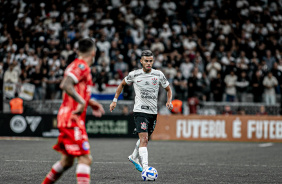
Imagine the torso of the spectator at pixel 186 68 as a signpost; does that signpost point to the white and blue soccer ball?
yes

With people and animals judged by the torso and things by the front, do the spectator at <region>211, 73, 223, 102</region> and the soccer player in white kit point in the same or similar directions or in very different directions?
same or similar directions

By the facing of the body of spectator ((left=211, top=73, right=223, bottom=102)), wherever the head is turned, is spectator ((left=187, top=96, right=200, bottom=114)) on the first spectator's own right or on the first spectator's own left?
on the first spectator's own right

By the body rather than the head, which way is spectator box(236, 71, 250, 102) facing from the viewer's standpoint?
toward the camera

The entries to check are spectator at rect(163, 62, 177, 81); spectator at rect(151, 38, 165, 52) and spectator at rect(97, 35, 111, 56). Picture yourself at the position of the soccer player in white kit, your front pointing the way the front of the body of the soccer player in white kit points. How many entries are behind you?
3

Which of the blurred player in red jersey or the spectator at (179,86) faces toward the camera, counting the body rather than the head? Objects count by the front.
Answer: the spectator

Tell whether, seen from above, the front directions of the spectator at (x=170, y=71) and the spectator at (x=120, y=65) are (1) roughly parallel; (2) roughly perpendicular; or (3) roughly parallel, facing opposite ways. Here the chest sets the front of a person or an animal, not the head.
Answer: roughly parallel

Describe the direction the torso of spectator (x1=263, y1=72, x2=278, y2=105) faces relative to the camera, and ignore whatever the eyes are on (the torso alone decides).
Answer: toward the camera

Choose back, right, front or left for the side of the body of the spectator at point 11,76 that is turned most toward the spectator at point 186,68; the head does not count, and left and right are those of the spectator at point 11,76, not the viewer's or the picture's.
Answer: left

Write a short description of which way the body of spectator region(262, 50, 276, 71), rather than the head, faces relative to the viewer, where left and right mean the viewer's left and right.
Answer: facing the viewer

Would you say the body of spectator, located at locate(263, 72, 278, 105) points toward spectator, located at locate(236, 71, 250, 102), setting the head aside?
no

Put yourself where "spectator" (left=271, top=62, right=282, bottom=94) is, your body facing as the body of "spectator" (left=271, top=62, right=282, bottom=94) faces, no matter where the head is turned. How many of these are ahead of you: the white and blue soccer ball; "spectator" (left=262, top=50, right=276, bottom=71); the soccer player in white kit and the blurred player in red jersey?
3

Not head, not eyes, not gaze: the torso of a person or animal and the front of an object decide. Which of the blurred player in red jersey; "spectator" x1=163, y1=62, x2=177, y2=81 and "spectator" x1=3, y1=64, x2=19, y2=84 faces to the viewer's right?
the blurred player in red jersey

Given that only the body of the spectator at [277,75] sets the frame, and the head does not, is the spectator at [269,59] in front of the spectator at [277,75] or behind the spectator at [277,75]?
behind

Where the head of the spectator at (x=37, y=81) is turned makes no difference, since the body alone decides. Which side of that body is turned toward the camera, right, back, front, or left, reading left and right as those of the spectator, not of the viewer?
front

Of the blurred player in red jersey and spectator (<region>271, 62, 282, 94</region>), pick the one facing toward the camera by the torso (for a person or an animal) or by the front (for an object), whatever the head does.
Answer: the spectator

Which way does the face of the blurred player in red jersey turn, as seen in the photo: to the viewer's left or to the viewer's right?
to the viewer's right
